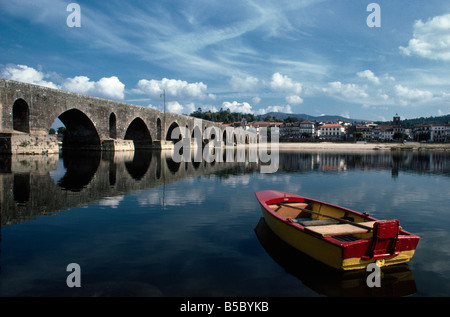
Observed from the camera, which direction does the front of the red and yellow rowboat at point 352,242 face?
facing away from the viewer and to the left of the viewer

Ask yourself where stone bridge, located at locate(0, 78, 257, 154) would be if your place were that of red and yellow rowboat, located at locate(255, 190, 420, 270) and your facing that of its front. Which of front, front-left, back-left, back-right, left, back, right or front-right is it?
front
